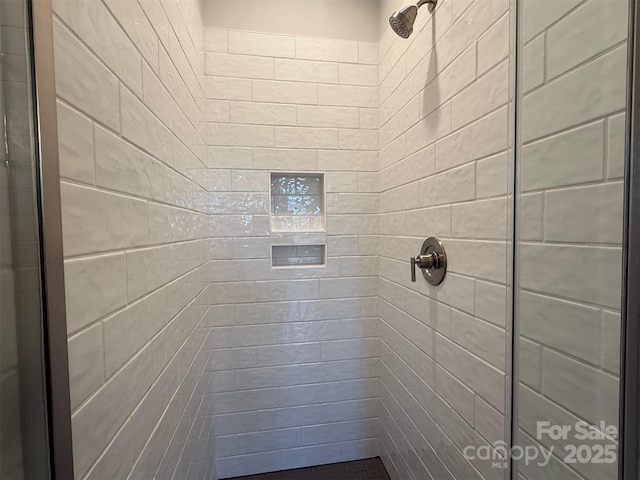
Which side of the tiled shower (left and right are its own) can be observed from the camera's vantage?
front

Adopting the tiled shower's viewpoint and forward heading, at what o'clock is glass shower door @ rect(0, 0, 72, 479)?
The glass shower door is roughly at 1 o'clock from the tiled shower.

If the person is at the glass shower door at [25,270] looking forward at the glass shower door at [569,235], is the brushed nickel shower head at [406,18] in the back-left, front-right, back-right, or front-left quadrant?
front-left
